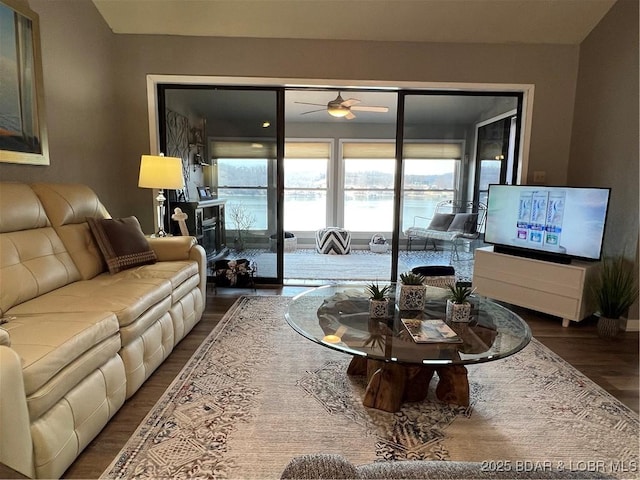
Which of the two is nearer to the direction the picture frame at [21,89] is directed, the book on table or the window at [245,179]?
the book on table

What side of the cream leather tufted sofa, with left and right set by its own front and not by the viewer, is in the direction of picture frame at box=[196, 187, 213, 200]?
left

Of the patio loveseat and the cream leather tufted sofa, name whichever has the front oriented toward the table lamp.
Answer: the patio loveseat

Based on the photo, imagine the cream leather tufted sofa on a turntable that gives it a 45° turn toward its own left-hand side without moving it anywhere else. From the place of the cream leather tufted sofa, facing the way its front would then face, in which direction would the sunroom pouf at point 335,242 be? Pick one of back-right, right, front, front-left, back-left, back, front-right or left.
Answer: front-left

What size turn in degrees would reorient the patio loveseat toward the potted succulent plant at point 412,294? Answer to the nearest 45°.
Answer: approximately 45° to its left

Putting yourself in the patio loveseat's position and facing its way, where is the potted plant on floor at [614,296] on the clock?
The potted plant on floor is roughly at 9 o'clock from the patio loveseat.

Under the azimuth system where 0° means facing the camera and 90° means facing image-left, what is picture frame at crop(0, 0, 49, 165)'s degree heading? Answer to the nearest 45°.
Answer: approximately 315°

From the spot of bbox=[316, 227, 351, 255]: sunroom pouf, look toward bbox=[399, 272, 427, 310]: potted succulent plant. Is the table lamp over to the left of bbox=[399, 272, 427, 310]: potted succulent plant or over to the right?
right

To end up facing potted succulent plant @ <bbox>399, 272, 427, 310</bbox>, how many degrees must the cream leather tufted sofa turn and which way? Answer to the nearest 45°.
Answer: approximately 45° to its left

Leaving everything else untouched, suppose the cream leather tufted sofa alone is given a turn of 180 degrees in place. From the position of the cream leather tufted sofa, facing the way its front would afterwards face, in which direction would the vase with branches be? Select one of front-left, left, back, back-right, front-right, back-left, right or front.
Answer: right

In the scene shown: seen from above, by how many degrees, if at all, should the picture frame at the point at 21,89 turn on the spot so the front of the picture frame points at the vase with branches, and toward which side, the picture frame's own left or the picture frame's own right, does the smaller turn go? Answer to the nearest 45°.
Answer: approximately 45° to the picture frame's own left

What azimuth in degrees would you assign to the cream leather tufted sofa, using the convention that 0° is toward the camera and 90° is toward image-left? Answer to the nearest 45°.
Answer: approximately 315°

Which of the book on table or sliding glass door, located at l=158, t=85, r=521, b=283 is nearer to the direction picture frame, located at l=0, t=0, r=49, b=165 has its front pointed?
the book on table

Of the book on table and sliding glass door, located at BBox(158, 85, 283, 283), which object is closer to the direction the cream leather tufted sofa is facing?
the book on table

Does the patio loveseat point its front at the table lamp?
yes
